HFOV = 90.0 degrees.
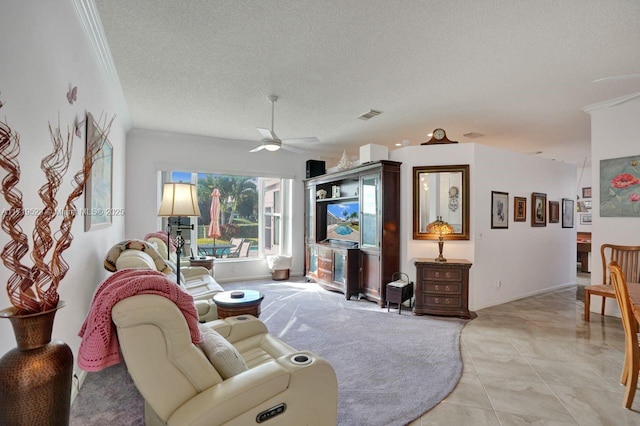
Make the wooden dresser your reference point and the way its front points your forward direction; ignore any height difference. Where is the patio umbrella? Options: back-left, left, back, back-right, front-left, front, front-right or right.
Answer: right

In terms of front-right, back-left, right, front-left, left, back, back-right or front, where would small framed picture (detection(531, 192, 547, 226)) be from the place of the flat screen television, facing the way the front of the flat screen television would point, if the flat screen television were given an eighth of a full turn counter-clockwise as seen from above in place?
left

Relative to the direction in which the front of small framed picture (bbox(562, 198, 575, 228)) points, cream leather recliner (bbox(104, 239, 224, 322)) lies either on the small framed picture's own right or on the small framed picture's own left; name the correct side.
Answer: on the small framed picture's own right

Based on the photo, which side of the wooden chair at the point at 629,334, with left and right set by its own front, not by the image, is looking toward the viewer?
right

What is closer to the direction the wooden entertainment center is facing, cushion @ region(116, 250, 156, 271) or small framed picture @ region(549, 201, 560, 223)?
the cushion

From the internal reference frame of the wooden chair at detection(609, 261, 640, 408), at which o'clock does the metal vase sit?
The metal vase is roughly at 4 o'clock from the wooden chair.

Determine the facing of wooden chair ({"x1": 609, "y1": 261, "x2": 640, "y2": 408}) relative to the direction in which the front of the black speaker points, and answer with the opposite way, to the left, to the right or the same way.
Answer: to the left

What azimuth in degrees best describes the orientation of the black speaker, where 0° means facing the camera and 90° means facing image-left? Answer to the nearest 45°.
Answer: approximately 45°

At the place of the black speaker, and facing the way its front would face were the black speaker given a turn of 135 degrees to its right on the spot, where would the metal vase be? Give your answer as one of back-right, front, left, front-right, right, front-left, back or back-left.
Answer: back

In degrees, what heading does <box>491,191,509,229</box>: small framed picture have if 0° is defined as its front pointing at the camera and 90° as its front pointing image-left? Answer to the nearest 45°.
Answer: approximately 315°

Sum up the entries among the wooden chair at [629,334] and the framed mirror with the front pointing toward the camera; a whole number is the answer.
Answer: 1

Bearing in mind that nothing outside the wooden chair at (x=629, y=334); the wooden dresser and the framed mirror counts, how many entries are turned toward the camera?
2
